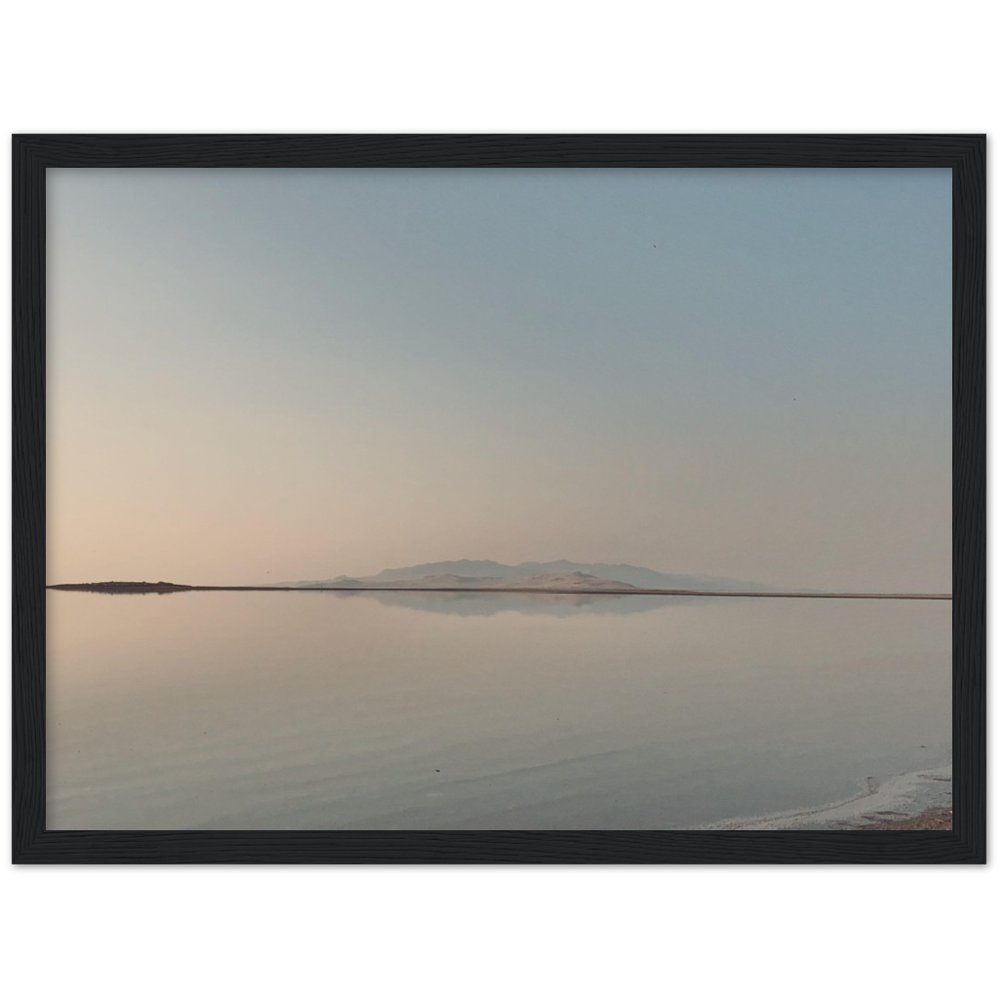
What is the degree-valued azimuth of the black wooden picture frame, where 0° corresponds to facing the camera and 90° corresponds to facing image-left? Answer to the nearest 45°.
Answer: approximately 0°
